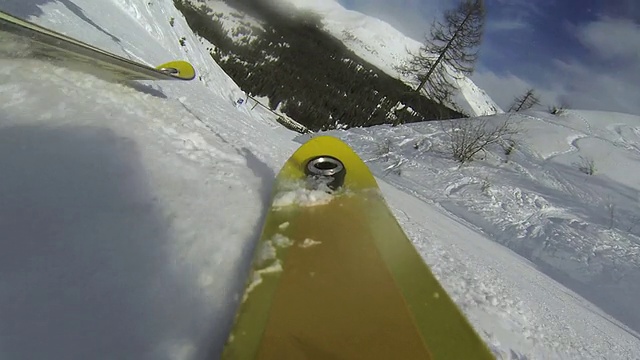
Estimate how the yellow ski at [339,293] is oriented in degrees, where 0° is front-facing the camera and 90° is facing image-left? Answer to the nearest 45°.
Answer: approximately 180°

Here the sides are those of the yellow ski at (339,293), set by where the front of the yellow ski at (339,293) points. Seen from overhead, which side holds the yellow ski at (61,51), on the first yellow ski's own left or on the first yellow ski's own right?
on the first yellow ski's own left
